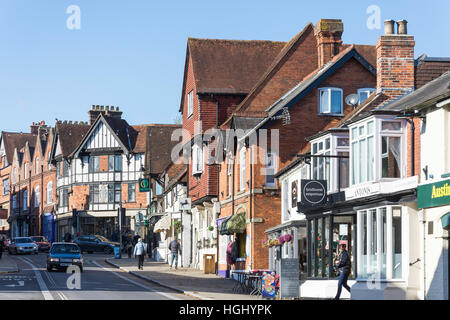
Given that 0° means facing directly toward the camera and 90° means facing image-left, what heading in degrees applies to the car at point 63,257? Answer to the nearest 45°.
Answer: approximately 0°

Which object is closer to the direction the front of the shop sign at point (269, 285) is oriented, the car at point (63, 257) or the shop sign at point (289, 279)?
the shop sign

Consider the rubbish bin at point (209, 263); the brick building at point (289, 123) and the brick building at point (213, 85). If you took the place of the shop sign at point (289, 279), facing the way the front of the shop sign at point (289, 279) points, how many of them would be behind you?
3

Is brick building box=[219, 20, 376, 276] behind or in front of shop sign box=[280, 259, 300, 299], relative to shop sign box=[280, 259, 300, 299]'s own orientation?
behind

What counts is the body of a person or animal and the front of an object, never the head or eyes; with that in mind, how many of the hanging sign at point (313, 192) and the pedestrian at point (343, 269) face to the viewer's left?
1

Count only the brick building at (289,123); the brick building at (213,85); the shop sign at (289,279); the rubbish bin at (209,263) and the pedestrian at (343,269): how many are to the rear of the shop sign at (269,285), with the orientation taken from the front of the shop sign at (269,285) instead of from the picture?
3

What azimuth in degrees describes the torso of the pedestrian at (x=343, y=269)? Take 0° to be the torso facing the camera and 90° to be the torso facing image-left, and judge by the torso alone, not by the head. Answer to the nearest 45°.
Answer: approximately 90°

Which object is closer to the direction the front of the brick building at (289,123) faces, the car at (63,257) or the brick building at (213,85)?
the car

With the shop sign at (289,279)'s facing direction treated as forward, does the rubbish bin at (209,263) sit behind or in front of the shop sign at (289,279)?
behind
